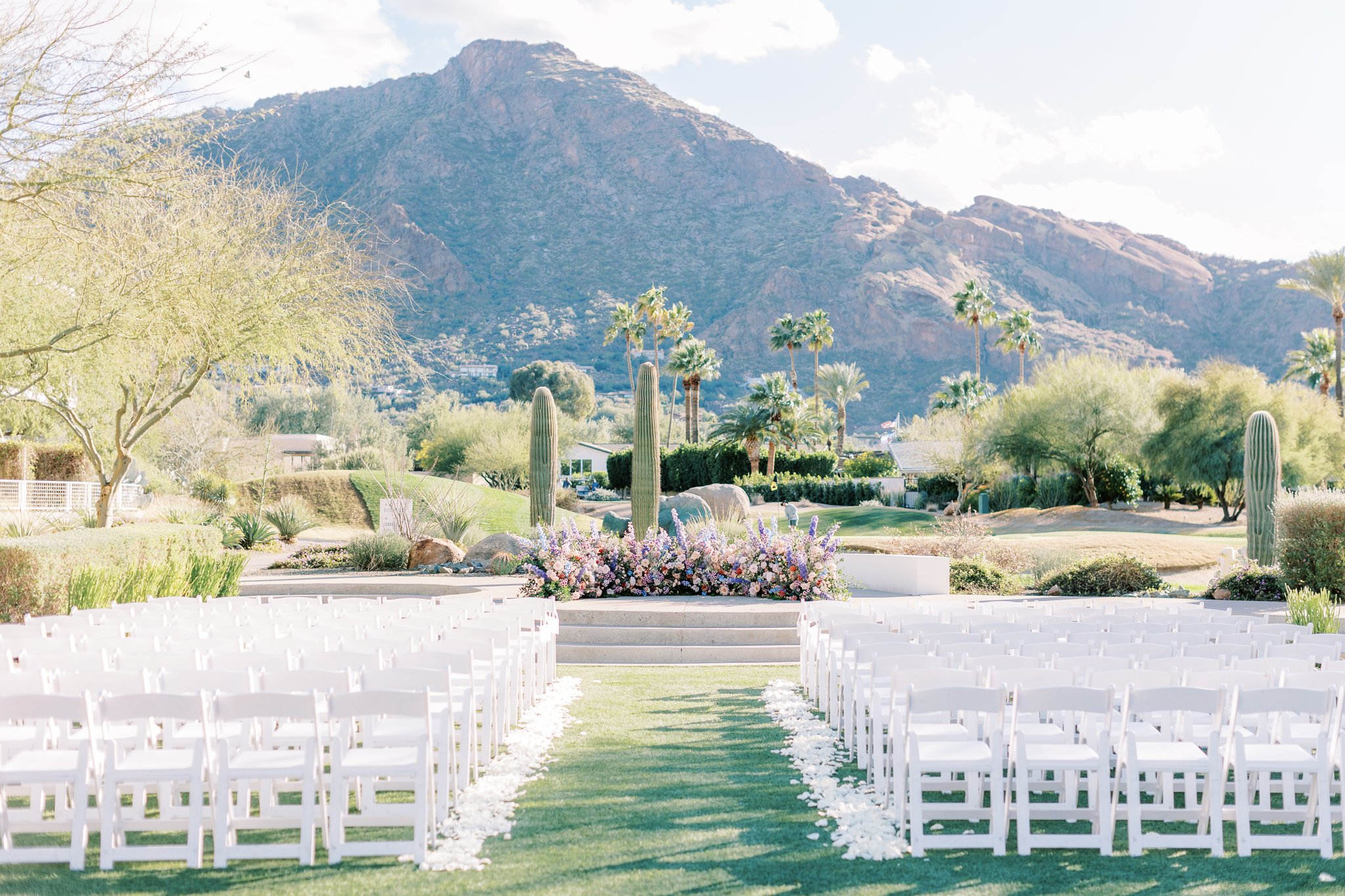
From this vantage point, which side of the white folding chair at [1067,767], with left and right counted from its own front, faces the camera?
back

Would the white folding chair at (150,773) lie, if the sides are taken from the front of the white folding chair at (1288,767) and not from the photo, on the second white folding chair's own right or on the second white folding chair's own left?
on the second white folding chair's own left

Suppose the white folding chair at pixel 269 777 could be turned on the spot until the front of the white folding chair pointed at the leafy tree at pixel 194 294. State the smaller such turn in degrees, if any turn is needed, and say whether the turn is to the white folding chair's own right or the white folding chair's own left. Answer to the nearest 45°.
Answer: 0° — it already faces it

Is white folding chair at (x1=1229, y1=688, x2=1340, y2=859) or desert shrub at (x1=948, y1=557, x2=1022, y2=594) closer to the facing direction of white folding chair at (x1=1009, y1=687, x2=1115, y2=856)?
the desert shrub

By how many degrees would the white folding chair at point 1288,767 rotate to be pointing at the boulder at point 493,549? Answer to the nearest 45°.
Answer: approximately 45° to its left

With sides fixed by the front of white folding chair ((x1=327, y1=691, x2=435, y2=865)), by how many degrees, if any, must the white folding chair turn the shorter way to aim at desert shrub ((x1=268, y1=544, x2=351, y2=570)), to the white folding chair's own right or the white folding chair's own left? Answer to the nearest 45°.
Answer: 0° — it already faces it

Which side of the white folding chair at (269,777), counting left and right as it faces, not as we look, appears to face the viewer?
back

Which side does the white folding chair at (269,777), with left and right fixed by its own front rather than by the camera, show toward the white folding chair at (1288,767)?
right

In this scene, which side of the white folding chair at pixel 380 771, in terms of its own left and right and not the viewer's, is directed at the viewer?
back

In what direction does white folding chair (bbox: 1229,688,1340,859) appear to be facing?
away from the camera

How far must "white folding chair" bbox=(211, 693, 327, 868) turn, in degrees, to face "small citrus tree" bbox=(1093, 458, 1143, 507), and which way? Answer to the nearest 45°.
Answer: approximately 45° to its right

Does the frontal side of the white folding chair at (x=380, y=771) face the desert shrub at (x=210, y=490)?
yes
